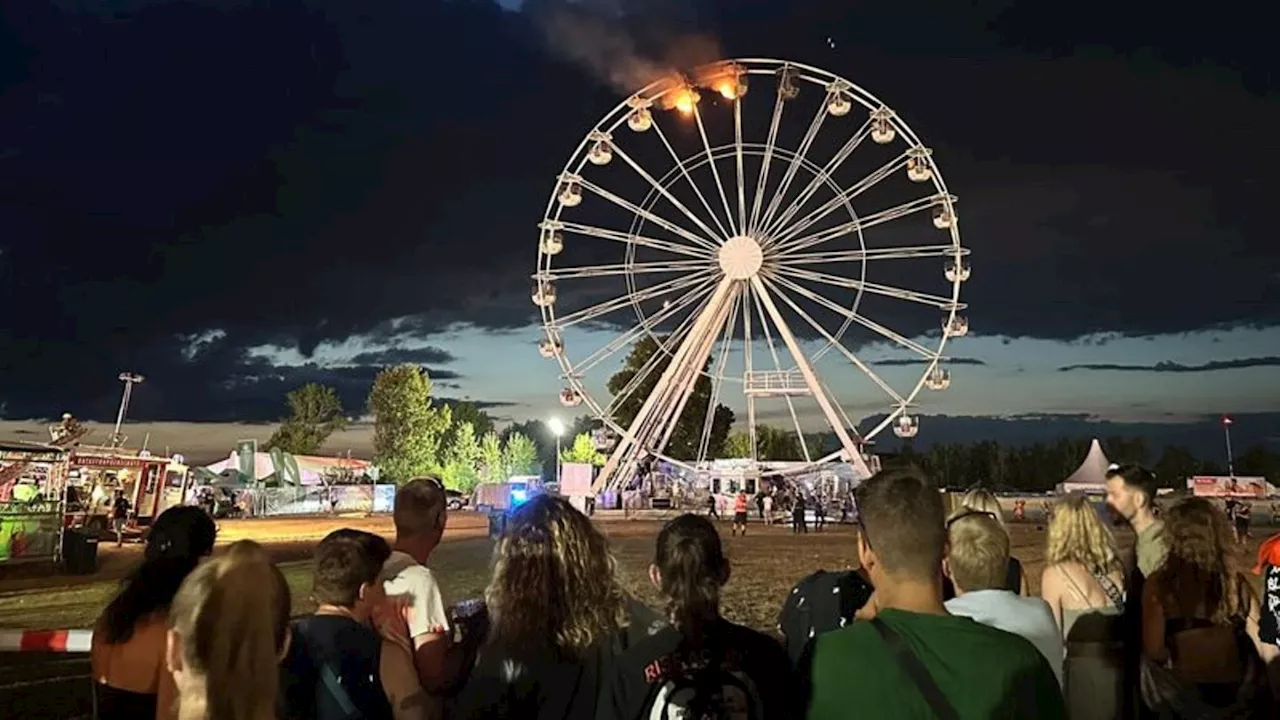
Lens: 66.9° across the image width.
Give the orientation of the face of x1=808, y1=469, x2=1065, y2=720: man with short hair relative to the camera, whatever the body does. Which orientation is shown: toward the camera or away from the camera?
away from the camera

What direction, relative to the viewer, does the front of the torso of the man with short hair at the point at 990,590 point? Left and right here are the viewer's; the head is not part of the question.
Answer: facing away from the viewer

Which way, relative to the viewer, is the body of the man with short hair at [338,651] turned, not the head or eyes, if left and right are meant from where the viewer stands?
facing away from the viewer and to the right of the viewer

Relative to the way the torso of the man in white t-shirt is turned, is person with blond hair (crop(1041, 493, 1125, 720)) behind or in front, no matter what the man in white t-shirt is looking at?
in front

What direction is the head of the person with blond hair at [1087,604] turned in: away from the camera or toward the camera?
away from the camera

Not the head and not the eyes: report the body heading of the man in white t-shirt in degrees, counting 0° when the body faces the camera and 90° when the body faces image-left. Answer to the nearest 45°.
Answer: approximately 225°

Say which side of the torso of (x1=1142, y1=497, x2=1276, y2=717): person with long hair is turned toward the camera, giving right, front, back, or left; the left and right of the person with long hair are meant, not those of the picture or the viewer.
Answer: back

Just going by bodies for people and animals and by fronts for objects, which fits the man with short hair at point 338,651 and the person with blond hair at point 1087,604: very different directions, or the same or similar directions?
same or similar directions

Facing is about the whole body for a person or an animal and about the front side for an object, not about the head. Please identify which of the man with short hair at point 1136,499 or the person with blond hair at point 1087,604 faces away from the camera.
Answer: the person with blond hair

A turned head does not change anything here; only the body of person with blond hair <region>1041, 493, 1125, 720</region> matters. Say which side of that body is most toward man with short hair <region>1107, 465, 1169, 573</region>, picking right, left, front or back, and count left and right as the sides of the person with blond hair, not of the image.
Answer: right

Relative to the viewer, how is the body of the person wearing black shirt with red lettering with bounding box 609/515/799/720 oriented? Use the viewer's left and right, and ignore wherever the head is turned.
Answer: facing away from the viewer

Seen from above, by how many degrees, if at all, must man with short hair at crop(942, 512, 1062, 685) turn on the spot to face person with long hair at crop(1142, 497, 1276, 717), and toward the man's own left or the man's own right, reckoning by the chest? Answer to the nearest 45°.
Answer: approximately 45° to the man's own right

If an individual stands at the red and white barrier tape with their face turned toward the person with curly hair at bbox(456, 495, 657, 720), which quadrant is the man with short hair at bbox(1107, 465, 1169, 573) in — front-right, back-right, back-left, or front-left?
front-left

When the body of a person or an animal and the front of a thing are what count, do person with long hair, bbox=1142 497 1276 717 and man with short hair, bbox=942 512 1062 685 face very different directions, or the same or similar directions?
same or similar directions

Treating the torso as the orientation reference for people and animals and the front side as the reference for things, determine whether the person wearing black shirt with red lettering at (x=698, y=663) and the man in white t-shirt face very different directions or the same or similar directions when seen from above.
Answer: same or similar directions

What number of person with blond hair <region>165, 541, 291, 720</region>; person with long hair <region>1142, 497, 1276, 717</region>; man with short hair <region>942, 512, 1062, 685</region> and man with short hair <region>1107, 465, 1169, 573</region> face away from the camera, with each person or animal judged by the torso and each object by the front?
3
